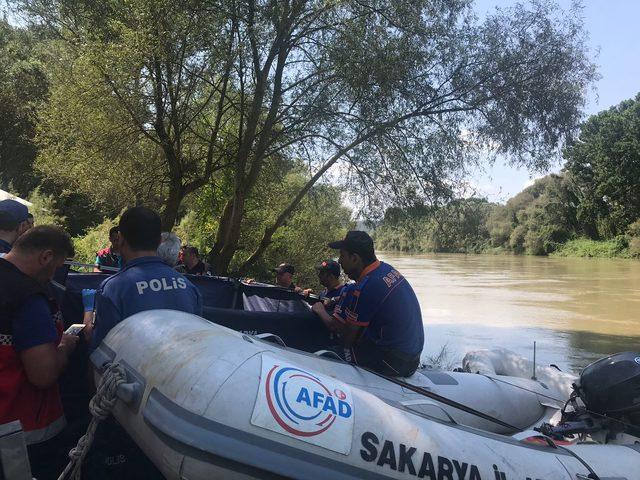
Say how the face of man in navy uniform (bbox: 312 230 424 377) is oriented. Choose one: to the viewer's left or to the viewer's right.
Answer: to the viewer's left

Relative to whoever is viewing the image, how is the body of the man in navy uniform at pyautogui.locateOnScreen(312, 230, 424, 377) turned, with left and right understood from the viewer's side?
facing away from the viewer and to the left of the viewer

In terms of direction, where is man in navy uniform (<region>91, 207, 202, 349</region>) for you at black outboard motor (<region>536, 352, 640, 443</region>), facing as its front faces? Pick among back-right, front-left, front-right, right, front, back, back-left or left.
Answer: front-left

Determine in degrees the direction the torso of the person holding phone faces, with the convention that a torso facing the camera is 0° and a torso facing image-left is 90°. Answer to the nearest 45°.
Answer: approximately 225°

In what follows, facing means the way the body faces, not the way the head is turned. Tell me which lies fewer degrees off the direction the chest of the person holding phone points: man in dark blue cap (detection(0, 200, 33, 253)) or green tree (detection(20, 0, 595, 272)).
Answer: the green tree

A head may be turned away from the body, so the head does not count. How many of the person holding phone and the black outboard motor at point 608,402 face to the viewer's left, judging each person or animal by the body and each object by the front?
1

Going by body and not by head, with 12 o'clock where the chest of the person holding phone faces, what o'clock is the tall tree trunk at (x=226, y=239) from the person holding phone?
The tall tree trunk is roughly at 11 o'clock from the person holding phone.

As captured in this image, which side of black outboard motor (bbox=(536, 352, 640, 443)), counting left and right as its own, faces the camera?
left

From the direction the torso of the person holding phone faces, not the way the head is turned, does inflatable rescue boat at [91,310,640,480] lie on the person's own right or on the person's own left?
on the person's own right

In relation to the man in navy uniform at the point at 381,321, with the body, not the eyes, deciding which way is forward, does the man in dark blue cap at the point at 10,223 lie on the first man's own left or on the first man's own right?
on the first man's own left
